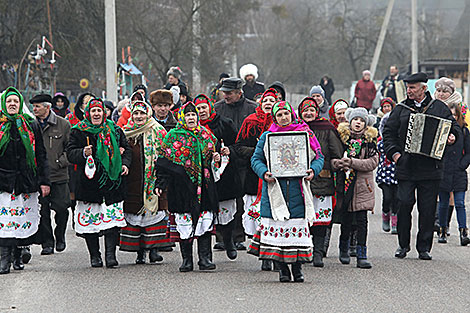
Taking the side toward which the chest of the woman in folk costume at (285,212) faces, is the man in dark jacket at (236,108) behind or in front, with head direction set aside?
behind

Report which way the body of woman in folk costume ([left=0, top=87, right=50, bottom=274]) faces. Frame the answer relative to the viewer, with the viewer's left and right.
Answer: facing the viewer

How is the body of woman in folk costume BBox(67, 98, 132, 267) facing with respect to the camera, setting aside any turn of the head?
toward the camera

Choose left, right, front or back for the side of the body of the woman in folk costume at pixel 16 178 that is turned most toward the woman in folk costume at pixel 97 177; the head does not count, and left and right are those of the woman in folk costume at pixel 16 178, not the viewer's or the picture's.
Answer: left

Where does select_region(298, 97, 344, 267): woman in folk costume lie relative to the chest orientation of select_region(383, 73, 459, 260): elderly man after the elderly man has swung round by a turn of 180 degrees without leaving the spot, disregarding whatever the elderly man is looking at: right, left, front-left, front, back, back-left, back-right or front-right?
back-left

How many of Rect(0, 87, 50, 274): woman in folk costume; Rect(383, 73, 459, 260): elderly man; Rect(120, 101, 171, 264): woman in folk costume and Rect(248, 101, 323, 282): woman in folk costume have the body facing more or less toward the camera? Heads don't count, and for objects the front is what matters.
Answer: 4

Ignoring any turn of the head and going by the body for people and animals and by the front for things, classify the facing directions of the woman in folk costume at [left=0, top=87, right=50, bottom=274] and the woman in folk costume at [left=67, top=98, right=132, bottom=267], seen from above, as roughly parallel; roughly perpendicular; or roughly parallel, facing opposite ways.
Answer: roughly parallel

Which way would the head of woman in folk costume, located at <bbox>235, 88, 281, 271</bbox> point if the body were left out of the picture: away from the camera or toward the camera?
toward the camera

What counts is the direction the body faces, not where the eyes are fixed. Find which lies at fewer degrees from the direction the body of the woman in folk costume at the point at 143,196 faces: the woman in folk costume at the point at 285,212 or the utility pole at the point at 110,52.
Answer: the woman in folk costume

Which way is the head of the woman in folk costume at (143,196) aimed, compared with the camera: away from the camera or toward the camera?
toward the camera

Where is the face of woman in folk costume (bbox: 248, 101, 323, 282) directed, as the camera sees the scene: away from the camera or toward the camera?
toward the camera

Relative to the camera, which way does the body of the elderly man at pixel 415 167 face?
toward the camera

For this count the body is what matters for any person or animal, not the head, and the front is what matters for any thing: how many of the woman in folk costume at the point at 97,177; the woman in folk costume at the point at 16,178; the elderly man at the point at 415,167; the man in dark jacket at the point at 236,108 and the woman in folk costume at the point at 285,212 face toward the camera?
5
